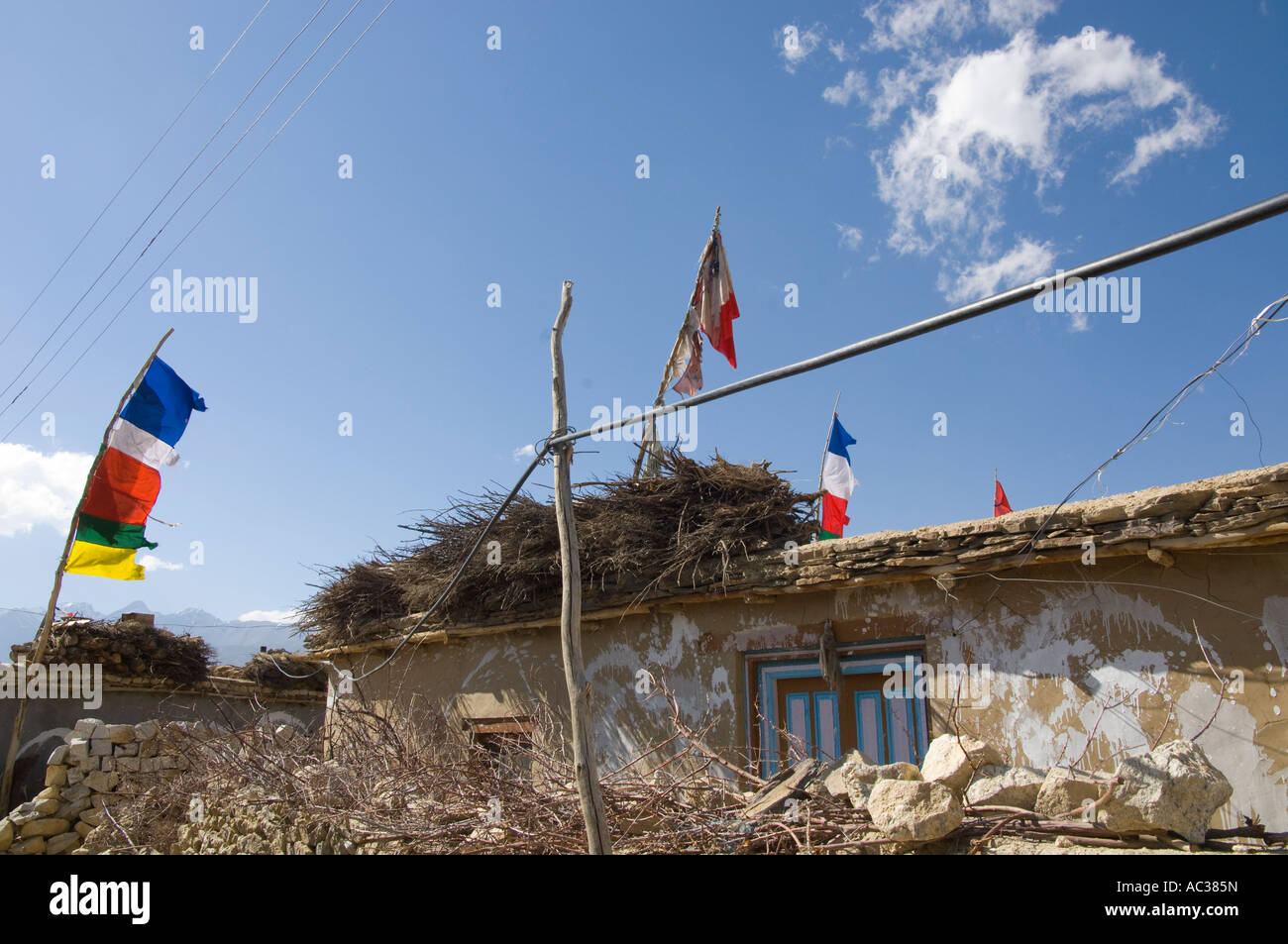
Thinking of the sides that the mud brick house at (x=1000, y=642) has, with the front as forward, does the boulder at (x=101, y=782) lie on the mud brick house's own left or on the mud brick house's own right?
on the mud brick house's own right

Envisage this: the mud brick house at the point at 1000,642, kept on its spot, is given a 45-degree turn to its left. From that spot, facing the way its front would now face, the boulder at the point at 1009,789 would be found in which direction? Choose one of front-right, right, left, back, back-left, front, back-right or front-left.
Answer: front

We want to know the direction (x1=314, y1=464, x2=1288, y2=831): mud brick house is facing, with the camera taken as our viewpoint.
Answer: facing the viewer and to the left of the viewer

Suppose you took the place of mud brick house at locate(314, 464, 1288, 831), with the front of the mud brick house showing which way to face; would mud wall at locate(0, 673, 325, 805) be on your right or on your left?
on your right
